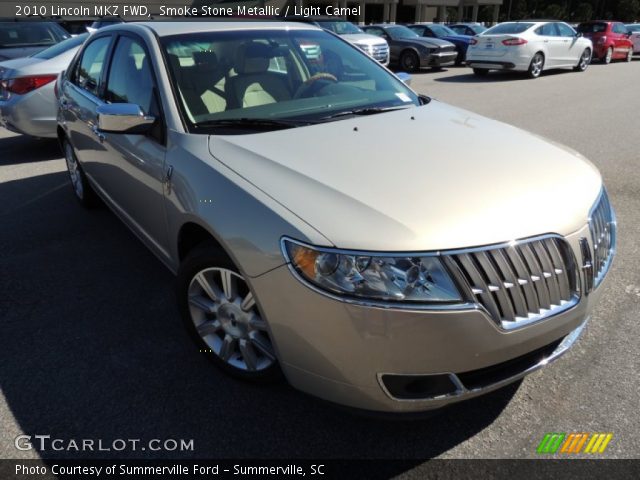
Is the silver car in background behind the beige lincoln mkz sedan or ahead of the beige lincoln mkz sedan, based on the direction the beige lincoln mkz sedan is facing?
behind

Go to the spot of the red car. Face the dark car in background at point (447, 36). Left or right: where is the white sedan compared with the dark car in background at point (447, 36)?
left

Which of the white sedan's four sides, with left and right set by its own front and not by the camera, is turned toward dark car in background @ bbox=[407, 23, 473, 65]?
left

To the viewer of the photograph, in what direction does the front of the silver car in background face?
facing away from the viewer and to the right of the viewer

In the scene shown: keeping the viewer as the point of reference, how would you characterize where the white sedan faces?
facing away from the viewer and to the right of the viewer

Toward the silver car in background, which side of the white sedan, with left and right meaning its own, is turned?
back
